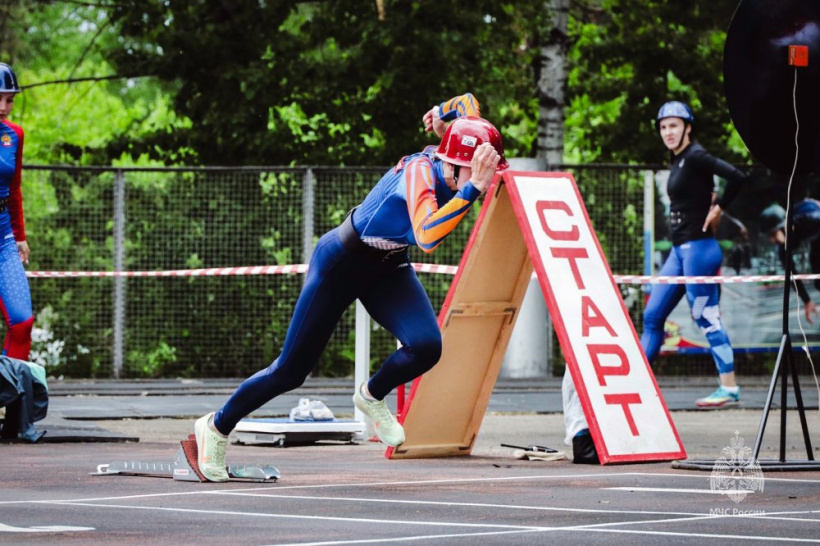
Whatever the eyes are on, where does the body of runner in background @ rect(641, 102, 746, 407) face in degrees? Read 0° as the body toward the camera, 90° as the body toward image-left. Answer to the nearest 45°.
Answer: approximately 45°

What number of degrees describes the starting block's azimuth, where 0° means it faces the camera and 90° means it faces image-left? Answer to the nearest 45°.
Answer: approximately 270°

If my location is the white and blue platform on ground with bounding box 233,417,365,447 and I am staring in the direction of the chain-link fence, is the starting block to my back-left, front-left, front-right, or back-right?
back-left

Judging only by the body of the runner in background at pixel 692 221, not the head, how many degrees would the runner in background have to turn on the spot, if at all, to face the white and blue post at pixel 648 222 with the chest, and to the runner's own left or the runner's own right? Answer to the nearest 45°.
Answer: approximately 135° to the runner's own right
